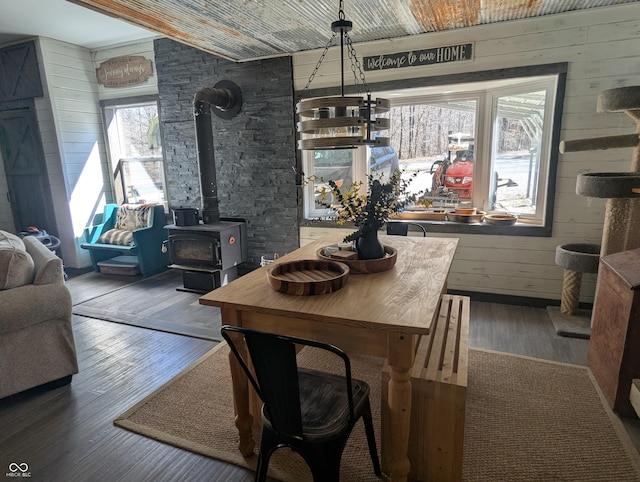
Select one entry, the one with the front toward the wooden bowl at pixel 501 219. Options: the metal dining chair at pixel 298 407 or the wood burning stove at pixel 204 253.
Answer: the metal dining chair

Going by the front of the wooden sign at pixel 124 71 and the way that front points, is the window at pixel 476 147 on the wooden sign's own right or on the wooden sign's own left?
on the wooden sign's own left

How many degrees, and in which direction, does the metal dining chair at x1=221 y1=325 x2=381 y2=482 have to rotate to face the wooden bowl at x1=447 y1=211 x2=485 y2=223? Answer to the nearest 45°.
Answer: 0° — it already faces it

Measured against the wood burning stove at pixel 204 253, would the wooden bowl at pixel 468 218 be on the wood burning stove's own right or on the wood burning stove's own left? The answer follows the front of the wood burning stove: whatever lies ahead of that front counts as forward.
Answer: on the wood burning stove's own left

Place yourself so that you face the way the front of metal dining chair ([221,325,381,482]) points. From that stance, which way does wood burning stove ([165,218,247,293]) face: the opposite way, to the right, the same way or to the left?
the opposite way

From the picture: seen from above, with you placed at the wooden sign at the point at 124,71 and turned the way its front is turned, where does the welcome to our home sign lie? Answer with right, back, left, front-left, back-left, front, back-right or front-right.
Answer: front-left

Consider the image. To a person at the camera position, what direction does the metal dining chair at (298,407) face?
facing away from the viewer and to the right of the viewer

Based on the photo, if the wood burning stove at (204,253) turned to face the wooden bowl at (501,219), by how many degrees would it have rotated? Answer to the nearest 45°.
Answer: approximately 90° to its left

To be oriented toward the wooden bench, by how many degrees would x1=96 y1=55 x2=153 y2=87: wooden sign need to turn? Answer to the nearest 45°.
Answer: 0° — it already faces it

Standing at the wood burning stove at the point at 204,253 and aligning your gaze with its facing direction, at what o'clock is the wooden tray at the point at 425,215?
The wooden tray is roughly at 8 o'clock from the wood burning stove.

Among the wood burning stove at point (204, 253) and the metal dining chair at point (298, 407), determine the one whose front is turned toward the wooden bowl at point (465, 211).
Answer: the metal dining chair
